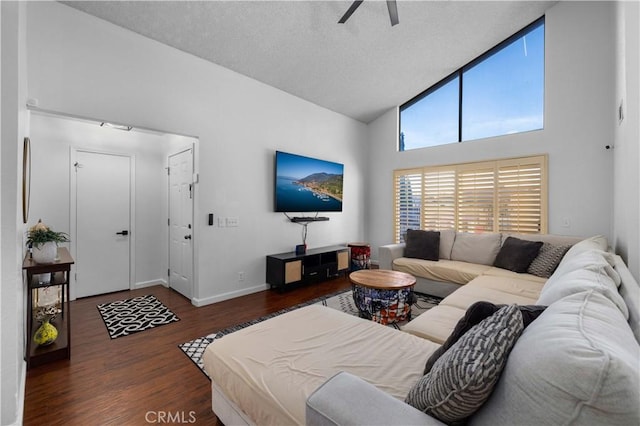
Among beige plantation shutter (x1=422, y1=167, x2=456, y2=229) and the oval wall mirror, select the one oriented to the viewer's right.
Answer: the oval wall mirror

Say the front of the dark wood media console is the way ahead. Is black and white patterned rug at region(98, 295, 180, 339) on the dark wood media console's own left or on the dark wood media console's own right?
on the dark wood media console's own right

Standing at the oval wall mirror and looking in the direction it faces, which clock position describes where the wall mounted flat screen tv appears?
The wall mounted flat screen tv is roughly at 12 o'clock from the oval wall mirror.

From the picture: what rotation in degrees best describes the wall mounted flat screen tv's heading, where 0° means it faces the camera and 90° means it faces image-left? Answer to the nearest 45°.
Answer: approximately 315°

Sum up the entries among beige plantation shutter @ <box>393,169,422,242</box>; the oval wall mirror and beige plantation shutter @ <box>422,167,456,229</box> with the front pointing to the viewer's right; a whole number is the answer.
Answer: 1

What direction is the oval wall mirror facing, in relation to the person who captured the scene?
facing to the right of the viewer

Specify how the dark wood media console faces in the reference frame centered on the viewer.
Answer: facing the viewer and to the right of the viewer
